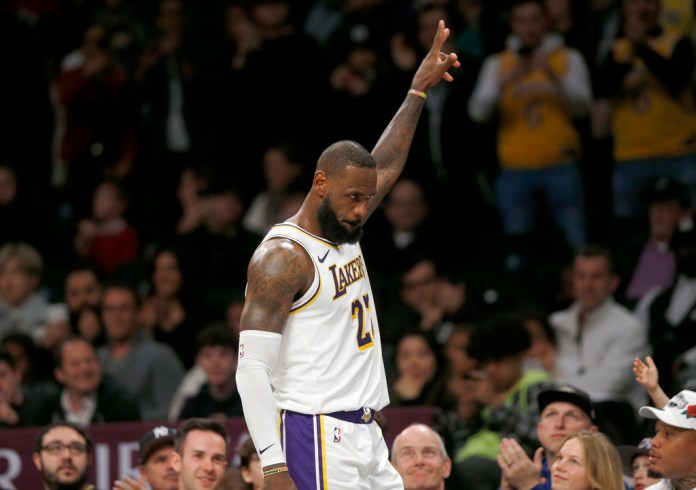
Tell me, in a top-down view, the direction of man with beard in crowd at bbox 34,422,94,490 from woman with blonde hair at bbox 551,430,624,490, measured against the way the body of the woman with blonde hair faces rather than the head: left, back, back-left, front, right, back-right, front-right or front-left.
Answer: front-right

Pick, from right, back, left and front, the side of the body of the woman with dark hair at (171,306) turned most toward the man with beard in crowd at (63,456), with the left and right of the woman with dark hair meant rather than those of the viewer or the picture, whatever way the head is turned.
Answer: front

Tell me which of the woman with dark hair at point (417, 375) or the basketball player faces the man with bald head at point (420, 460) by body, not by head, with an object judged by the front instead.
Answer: the woman with dark hair

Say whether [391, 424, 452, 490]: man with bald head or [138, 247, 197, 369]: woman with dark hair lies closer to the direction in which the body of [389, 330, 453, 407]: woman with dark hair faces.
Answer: the man with bald head

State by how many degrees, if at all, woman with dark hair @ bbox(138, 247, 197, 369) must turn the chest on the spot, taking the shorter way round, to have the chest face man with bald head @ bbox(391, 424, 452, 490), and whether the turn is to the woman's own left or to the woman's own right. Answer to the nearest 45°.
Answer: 0° — they already face them

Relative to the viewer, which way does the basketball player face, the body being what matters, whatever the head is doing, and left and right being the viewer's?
facing the viewer and to the right of the viewer

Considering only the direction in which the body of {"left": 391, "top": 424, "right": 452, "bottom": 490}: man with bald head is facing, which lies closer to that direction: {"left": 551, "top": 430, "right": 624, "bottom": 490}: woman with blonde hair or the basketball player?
the basketball player

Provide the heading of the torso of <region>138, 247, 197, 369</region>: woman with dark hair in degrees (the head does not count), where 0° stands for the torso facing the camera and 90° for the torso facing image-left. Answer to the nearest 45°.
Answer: approximately 0°

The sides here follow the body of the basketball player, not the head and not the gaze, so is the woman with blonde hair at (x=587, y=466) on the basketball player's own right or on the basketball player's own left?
on the basketball player's own left

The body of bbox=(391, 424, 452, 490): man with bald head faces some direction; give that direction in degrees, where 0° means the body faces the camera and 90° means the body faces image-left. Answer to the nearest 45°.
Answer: approximately 0°

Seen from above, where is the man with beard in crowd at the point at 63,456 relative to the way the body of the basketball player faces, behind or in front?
behind
